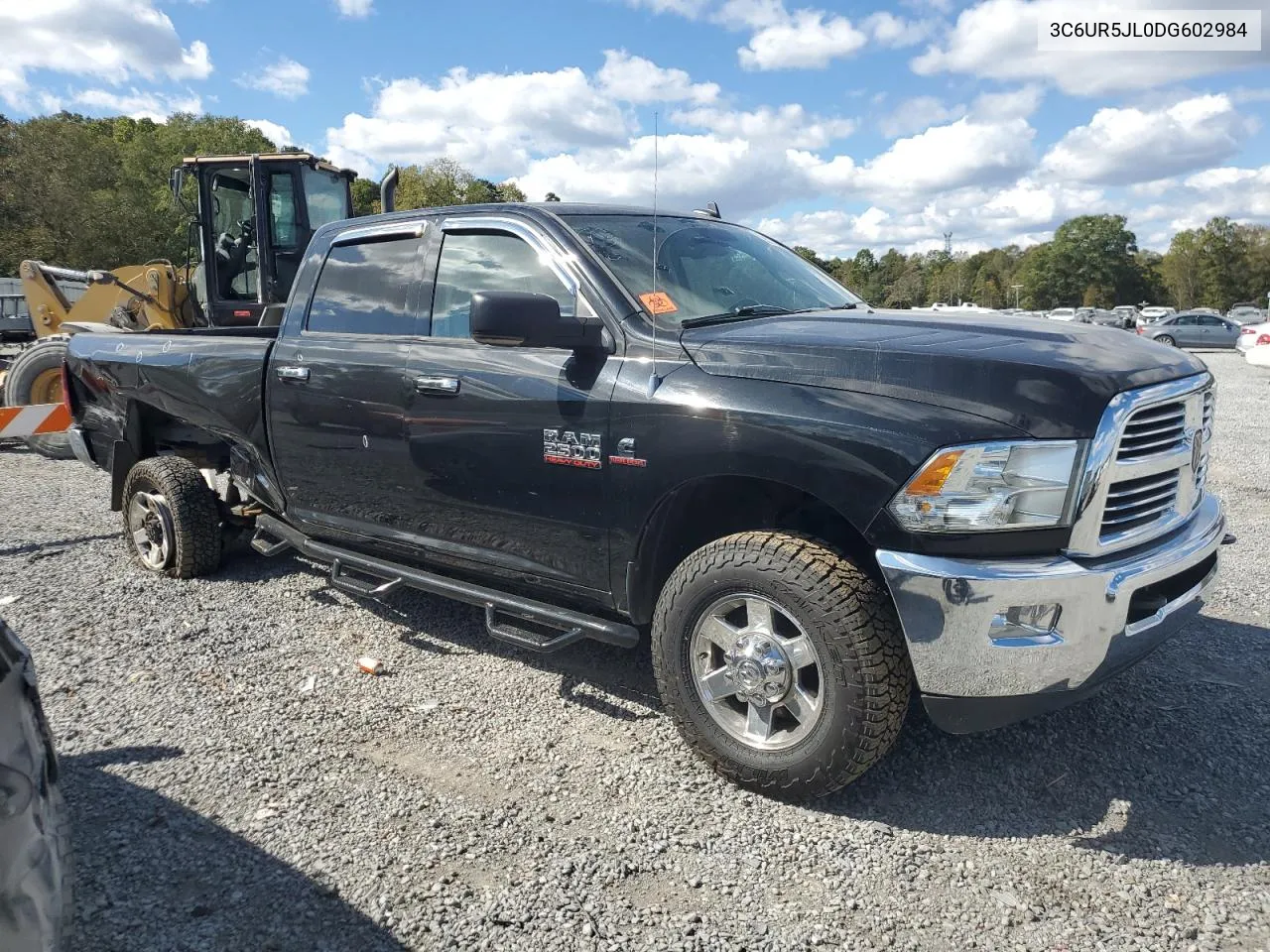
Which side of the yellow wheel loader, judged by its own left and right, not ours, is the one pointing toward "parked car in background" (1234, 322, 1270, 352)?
back

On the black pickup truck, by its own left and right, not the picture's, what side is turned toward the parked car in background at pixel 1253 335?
left

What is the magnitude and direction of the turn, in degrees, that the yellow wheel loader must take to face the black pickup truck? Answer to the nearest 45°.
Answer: approximately 90° to its left

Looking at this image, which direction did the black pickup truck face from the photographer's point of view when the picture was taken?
facing the viewer and to the right of the viewer

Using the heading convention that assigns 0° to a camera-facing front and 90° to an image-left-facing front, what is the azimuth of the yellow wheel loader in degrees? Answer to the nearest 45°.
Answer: approximately 90°

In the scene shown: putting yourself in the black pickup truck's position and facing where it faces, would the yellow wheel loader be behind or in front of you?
behind

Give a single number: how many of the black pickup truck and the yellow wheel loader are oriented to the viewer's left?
1

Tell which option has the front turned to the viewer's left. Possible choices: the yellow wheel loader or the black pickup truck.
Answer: the yellow wheel loader

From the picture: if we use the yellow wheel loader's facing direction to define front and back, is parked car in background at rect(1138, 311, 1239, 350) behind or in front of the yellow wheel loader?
behind
